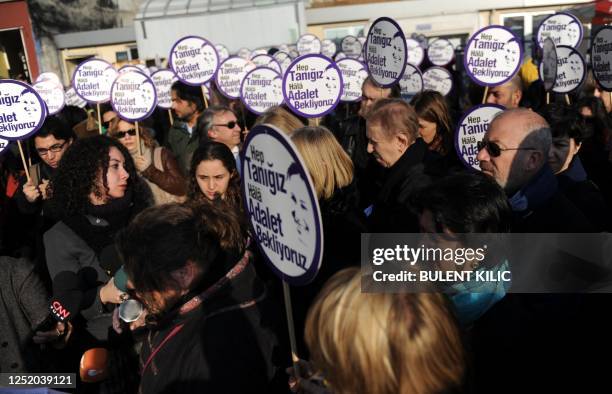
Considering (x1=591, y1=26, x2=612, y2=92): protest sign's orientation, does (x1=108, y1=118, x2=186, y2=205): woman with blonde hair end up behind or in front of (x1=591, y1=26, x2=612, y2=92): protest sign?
in front

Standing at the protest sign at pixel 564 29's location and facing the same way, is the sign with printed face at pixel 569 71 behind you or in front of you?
in front

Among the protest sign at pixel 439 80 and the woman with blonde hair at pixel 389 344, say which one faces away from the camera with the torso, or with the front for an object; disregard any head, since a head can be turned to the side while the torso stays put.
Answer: the woman with blonde hair

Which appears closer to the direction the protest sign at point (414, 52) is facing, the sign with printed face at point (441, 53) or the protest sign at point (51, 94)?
the protest sign

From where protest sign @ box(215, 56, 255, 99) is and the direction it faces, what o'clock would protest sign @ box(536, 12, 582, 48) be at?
protest sign @ box(536, 12, 582, 48) is roughly at 9 o'clock from protest sign @ box(215, 56, 255, 99).

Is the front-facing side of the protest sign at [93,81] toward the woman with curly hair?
yes

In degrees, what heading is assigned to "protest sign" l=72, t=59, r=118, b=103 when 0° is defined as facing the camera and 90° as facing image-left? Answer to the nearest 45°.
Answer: approximately 0°

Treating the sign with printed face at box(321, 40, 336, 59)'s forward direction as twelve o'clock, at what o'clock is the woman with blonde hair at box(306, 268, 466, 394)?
The woman with blonde hair is roughly at 12 o'clock from the sign with printed face.

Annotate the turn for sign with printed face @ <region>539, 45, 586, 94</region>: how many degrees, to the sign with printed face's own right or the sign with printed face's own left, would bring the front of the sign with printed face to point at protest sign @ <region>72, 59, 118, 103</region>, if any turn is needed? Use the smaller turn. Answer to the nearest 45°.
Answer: approximately 90° to the sign with printed face's own right

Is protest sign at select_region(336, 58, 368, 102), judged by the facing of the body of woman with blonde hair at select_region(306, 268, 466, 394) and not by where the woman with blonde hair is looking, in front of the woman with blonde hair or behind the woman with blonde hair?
in front

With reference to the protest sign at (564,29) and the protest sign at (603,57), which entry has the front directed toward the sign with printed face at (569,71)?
the protest sign at (564,29)

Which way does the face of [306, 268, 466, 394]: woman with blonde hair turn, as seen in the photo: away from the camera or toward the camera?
away from the camera

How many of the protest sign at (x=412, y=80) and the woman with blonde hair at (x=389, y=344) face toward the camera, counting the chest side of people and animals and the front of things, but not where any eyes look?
1

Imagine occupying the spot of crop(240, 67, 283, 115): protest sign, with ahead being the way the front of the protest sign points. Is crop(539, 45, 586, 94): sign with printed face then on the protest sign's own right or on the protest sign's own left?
on the protest sign's own left
